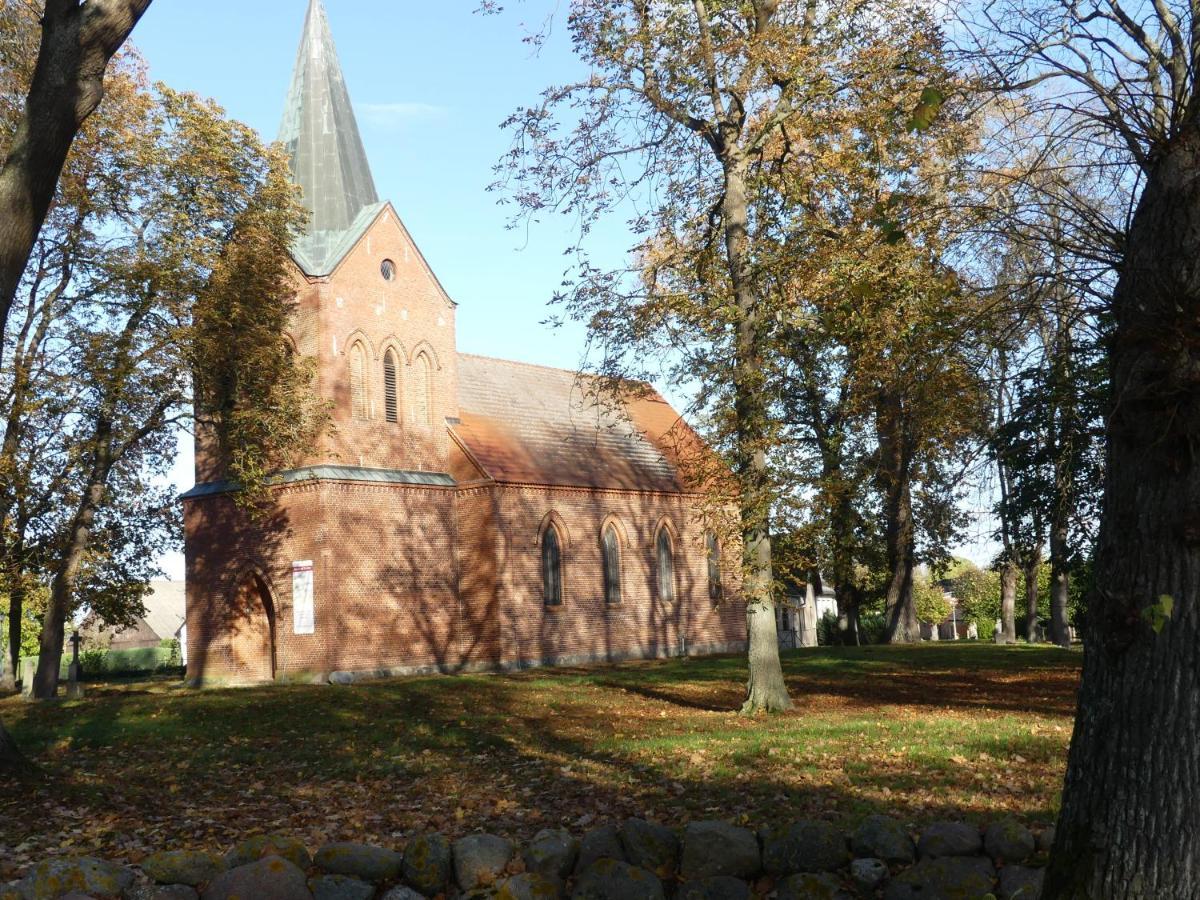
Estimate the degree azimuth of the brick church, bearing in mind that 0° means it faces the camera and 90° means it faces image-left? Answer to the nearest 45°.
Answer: approximately 45°

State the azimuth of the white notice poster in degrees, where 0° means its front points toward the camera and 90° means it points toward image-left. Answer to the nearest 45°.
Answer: approximately 45°

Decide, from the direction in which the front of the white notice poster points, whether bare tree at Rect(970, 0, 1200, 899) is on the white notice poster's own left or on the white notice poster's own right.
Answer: on the white notice poster's own left
